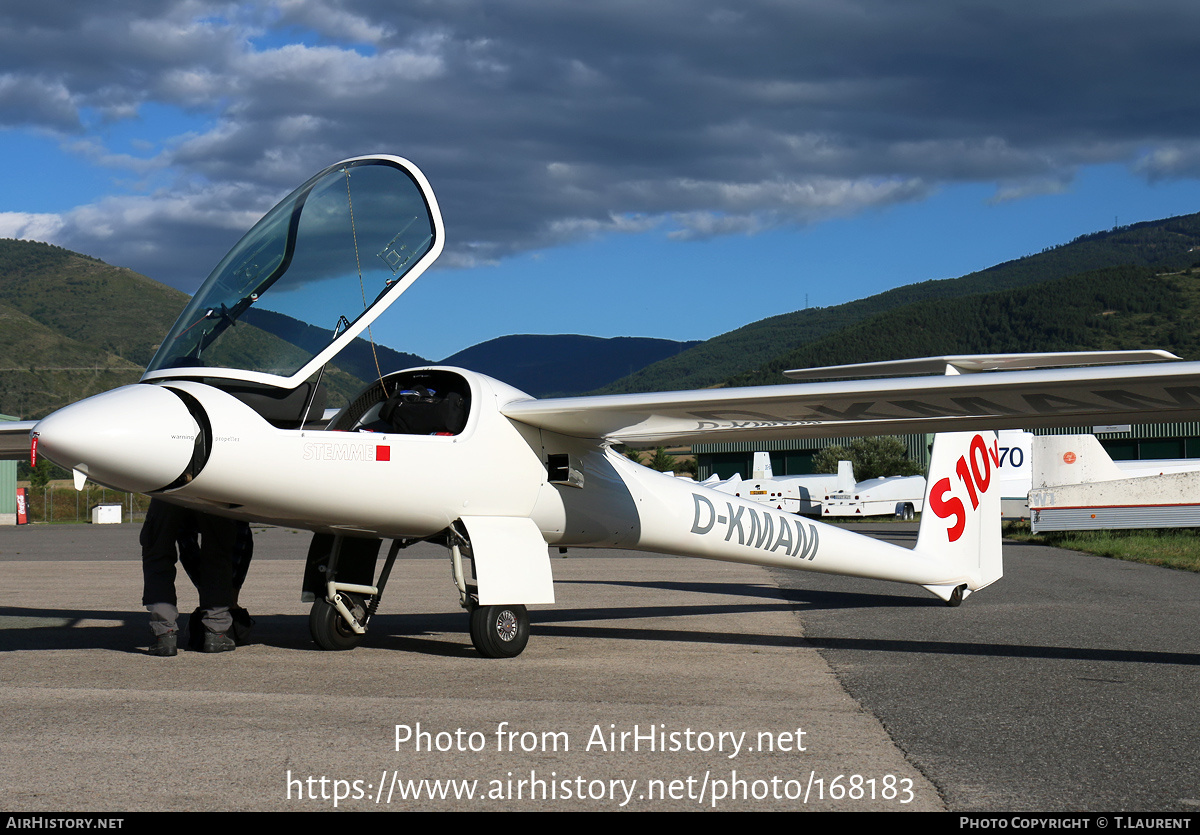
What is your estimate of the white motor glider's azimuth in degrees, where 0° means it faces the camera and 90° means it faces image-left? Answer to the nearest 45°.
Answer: approximately 45°
